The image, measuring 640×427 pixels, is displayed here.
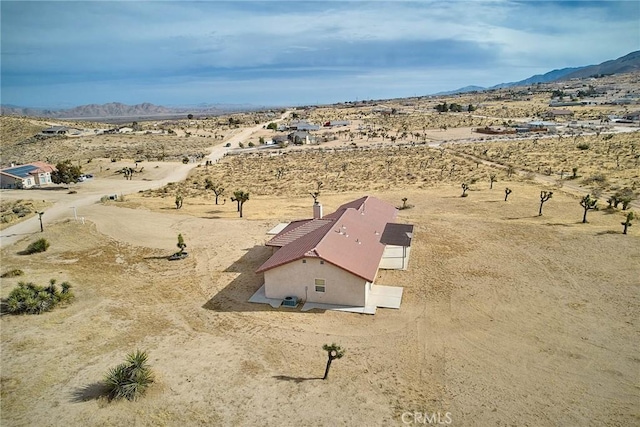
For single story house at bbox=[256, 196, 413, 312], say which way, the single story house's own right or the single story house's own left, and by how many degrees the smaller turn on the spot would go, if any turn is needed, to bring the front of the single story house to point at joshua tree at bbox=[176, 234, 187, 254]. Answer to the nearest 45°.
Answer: approximately 45° to the single story house's own right

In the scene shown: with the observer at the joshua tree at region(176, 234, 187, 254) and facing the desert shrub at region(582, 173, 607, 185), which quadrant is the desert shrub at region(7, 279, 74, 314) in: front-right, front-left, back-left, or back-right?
back-right

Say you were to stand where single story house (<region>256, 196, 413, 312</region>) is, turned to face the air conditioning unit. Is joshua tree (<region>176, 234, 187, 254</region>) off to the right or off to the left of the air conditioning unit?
right

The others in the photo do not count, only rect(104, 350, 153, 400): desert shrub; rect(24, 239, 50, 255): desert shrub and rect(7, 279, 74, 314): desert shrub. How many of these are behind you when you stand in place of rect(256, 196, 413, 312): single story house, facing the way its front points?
0

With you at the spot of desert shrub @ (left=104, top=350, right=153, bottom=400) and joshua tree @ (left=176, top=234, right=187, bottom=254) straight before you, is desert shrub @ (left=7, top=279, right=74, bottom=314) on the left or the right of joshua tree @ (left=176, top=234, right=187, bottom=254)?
left
